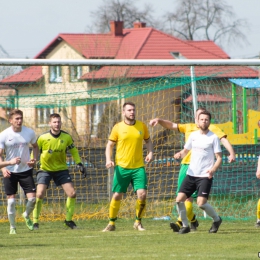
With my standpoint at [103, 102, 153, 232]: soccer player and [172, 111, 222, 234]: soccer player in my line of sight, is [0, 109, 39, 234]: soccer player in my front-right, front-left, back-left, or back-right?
back-right

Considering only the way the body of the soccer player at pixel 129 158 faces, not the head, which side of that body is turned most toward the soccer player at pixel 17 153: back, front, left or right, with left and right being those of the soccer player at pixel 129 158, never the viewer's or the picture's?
right

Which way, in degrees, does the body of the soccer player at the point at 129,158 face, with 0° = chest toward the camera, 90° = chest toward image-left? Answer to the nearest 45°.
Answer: approximately 0°

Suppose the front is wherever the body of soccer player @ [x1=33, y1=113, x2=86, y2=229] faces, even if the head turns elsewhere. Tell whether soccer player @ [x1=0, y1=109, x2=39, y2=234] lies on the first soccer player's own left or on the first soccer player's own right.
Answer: on the first soccer player's own right

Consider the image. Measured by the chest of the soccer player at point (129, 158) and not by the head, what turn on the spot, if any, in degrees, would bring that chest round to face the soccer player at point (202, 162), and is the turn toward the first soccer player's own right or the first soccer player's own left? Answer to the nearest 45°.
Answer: approximately 45° to the first soccer player's own left

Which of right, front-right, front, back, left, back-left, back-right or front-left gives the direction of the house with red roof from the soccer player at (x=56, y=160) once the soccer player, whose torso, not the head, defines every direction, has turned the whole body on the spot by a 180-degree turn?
front

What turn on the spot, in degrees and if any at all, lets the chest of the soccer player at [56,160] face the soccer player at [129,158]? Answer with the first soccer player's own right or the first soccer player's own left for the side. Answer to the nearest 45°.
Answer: approximately 45° to the first soccer player's own left

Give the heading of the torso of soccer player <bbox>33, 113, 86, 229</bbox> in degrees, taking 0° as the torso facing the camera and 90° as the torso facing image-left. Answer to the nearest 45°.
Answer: approximately 0°

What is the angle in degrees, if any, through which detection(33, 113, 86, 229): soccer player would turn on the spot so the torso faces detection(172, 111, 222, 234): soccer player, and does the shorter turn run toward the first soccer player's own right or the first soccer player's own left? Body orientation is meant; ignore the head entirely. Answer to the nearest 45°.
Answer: approximately 45° to the first soccer player's own left

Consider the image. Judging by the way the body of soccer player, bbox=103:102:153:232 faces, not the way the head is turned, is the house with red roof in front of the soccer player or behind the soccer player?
behind

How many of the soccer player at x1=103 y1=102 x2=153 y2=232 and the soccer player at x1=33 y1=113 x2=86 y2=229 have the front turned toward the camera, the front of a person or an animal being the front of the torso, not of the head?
2
